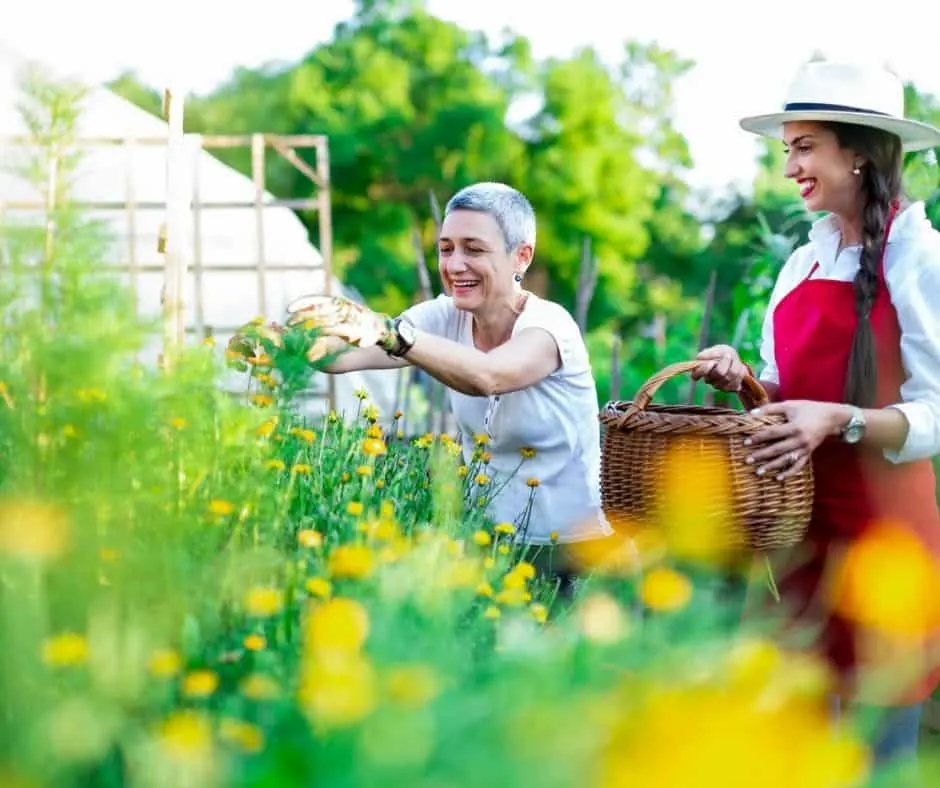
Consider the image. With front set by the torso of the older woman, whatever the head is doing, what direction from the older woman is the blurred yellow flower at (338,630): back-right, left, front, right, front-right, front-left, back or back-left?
front-left

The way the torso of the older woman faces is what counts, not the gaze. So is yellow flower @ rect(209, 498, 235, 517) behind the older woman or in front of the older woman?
in front

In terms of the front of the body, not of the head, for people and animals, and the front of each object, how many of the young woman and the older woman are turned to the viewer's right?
0

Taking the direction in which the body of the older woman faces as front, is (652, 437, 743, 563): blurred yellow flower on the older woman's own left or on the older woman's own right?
on the older woman's own left

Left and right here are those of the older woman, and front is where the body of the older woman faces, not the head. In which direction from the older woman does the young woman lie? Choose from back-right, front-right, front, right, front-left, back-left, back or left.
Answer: left

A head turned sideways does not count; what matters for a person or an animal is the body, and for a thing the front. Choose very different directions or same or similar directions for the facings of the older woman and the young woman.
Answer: same or similar directions

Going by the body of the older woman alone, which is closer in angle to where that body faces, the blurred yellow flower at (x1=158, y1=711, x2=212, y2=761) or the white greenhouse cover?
the blurred yellow flower

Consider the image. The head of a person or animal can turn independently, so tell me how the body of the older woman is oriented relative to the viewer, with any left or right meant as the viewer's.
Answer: facing the viewer and to the left of the viewer

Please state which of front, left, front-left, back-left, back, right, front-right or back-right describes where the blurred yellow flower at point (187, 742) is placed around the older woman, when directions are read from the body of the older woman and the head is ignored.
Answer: front-left

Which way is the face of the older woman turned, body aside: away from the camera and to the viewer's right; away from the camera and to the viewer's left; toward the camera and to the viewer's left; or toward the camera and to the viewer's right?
toward the camera and to the viewer's left

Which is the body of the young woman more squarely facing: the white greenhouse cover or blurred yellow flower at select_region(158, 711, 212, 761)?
the blurred yellow flower

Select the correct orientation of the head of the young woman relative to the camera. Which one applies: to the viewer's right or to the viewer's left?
to the viewer's left

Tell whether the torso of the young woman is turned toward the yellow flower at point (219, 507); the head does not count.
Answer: yes
